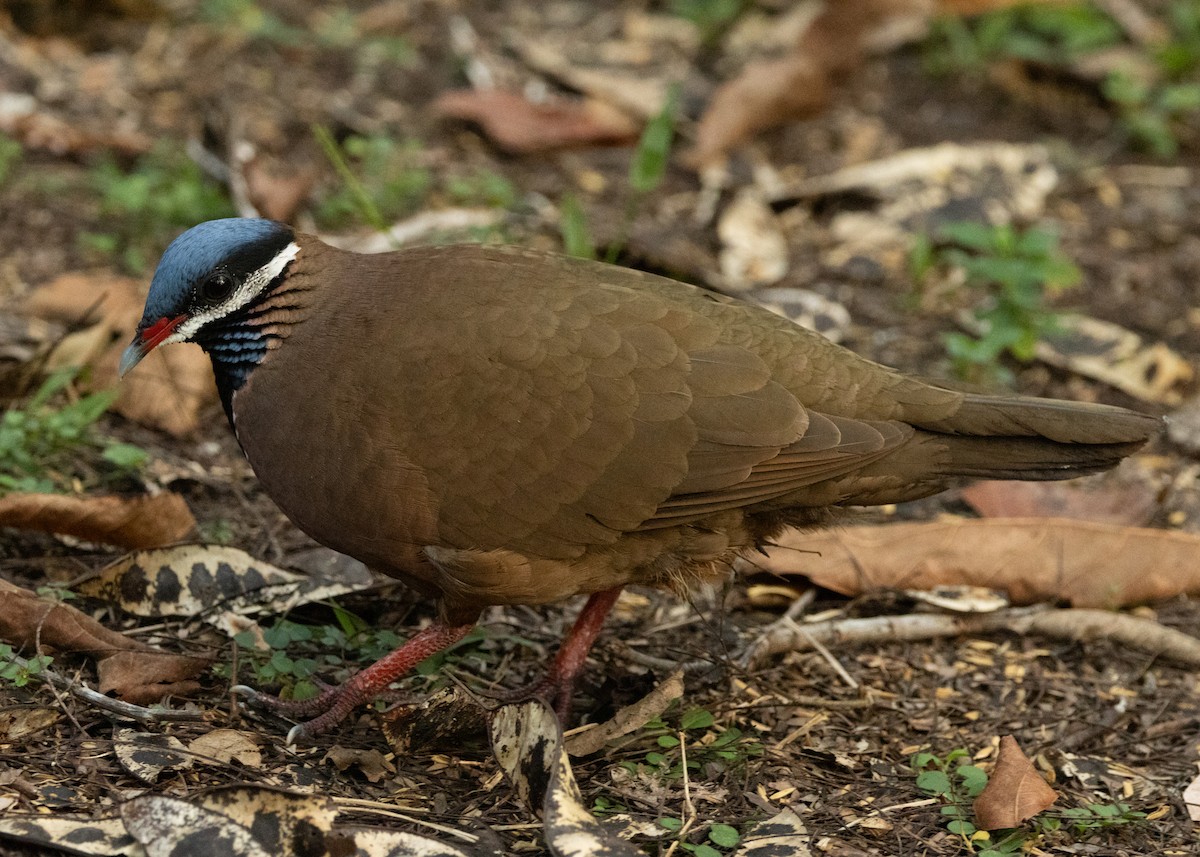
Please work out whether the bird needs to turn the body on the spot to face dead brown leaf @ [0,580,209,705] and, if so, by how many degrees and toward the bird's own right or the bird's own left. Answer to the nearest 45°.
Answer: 0° — it already faces it

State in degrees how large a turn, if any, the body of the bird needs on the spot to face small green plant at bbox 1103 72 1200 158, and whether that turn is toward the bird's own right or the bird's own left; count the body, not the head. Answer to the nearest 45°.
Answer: approximately 135° to the bird's own right

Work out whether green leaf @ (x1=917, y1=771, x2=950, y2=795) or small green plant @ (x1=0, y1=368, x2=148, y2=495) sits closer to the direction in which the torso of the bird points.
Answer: the small green plant

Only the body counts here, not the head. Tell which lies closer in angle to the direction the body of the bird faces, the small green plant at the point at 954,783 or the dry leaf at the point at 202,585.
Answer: the dry leaf

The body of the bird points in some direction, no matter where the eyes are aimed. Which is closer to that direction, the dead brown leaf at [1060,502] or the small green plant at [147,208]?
the small green plant

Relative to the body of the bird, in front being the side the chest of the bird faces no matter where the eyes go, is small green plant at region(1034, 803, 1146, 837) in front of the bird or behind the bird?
behind

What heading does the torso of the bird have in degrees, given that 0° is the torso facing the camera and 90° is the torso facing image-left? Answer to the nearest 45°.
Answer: approximately 90°

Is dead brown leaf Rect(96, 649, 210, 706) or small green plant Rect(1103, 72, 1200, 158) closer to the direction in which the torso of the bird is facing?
the dead brown leaf

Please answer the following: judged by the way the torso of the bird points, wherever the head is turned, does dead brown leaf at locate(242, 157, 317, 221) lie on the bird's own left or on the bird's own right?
on the bird's own right

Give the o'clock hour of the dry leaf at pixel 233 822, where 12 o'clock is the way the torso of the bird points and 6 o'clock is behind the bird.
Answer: The dry leaf is roughly at 10 o'clock from the bird.

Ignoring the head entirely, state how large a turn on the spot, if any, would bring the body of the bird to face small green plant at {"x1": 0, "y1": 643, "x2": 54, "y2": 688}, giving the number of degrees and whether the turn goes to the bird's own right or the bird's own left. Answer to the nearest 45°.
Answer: approximately 45° to the bird's own left
